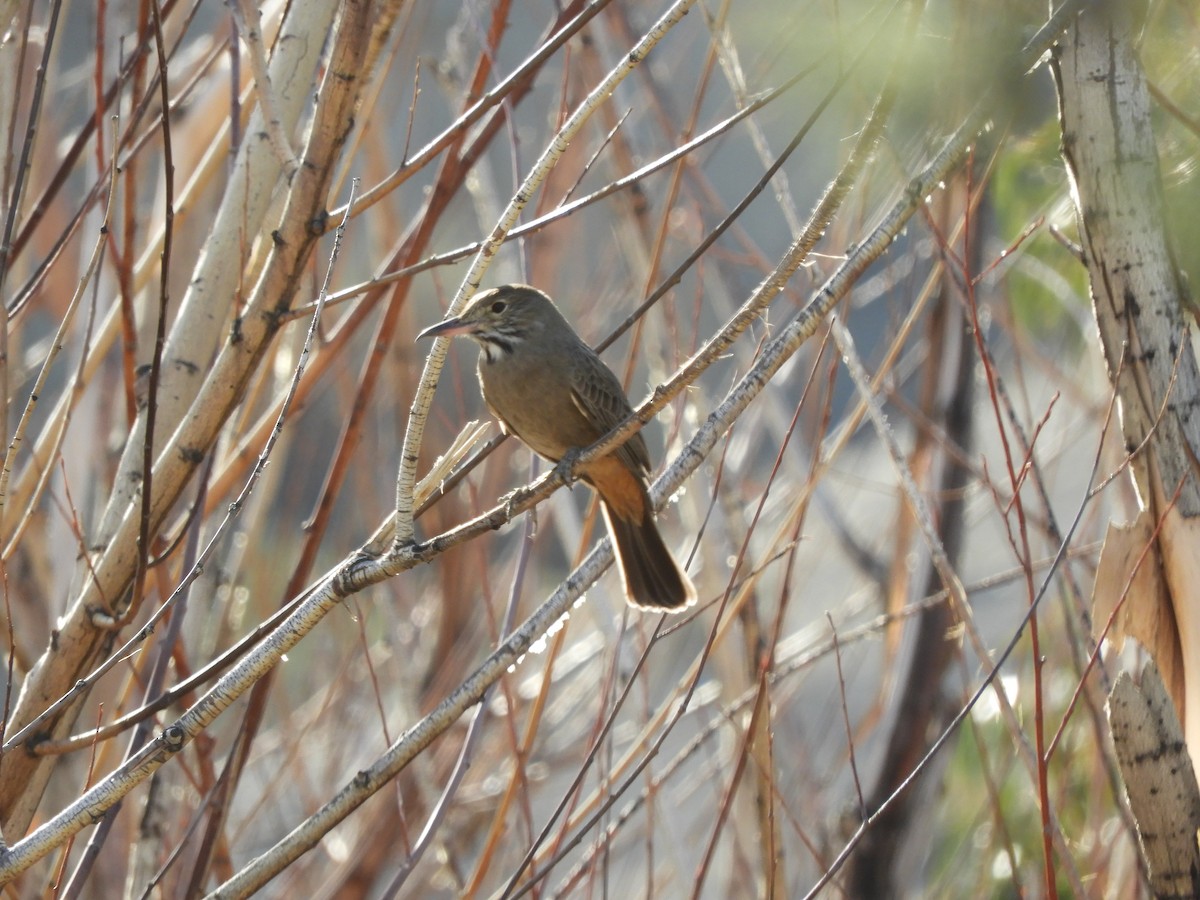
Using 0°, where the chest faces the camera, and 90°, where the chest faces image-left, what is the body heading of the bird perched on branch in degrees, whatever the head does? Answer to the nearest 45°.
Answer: approximately 45°
